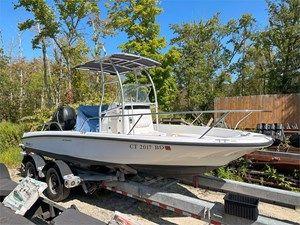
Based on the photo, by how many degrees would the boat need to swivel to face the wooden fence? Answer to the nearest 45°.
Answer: approximately 90° to its left

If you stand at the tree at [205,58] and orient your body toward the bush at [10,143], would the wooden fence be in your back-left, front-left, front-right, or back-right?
front-left

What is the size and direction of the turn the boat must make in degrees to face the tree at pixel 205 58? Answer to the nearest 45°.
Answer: approximately 135° to its left

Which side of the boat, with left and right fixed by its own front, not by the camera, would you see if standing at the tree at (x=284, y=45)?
left

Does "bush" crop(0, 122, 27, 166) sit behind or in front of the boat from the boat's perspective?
behind

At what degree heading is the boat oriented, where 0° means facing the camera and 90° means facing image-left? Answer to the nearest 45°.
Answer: approximately 315°

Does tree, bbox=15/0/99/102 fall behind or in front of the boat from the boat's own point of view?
behind
